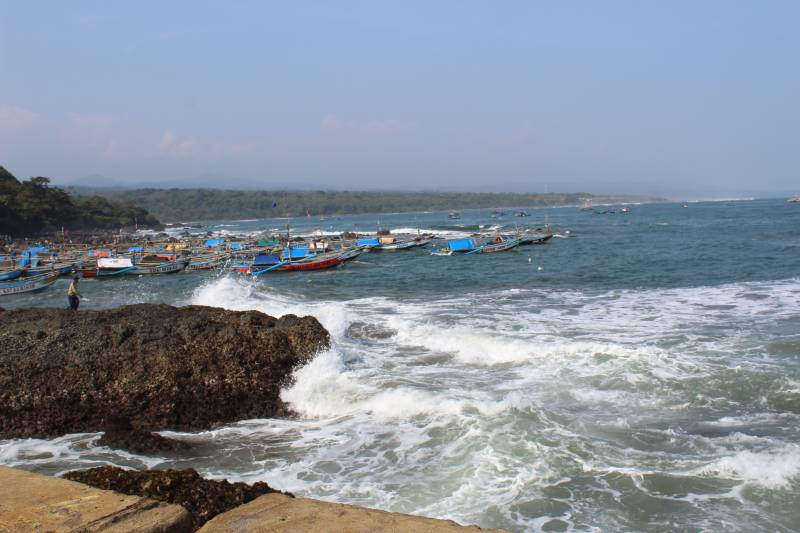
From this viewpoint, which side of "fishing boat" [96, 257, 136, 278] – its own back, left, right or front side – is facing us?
right

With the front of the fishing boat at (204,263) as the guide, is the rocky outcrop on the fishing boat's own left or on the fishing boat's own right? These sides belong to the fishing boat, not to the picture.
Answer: on the fishing boat's own right

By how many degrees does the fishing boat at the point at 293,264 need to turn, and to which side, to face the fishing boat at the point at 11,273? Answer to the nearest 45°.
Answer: approximately 180°

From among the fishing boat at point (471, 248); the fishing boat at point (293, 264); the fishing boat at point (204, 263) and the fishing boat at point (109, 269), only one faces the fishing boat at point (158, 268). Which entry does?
the fishing boat at point (109, 269)

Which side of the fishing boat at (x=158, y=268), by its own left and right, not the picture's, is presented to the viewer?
right

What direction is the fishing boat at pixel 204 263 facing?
to the viewer's right

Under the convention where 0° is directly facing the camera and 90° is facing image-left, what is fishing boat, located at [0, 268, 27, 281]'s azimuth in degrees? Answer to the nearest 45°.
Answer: approximately 270°

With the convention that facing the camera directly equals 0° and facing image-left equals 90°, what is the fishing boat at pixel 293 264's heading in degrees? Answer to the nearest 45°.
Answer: approximately 270°

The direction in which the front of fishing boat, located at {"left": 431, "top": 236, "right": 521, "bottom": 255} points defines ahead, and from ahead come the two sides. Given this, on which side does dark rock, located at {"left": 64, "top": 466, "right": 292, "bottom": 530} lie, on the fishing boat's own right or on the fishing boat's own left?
on the fishing boat's own right

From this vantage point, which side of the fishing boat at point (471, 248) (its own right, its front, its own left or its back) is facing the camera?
right
